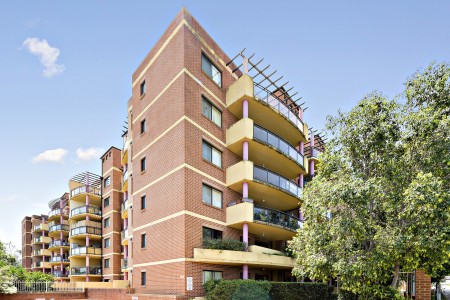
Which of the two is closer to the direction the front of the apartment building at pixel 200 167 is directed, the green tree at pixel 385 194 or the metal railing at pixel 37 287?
the green tree

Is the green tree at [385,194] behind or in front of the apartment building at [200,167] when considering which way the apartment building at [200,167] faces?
in front

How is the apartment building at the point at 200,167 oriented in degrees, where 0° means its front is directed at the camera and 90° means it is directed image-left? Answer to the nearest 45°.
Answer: approximately 315°

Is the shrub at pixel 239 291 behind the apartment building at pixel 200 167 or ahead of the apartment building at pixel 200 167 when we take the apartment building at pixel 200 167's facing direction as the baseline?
ahead
